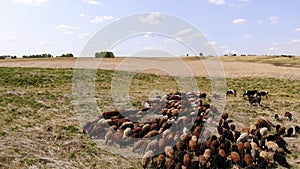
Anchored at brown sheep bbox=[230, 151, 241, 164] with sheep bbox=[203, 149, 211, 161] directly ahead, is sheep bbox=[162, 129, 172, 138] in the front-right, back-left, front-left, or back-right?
front-right

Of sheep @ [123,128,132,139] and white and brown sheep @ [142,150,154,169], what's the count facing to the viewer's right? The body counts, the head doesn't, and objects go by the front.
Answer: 0

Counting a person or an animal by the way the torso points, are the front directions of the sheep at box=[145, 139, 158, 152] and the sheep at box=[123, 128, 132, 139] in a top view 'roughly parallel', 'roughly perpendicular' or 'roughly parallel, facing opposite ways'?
roughly parallel
